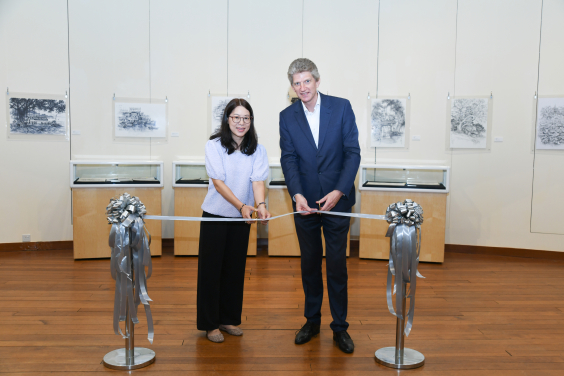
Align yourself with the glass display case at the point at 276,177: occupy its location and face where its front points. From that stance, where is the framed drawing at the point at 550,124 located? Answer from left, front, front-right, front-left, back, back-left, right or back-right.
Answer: left

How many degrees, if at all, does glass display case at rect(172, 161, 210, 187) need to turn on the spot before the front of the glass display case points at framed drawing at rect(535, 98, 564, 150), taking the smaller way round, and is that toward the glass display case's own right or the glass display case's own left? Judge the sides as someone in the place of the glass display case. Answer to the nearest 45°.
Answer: approximately 90° to the glass display case's own left

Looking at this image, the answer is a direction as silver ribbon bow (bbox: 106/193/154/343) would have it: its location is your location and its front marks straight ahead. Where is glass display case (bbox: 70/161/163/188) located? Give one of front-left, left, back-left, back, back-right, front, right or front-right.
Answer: back

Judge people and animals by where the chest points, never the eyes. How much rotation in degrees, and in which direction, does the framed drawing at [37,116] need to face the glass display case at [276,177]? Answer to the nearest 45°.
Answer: approximately 45° to its left

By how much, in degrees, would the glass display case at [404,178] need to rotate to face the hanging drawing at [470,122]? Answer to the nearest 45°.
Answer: approximately 135° to its left

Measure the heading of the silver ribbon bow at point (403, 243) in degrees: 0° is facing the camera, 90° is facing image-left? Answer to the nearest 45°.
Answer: approximately 0°

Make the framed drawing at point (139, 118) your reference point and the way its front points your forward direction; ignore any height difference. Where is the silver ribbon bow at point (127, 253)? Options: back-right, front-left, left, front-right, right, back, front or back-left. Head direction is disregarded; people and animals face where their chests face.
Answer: front

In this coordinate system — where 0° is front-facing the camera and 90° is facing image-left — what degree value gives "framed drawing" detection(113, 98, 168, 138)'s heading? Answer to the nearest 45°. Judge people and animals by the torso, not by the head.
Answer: approximately 0°

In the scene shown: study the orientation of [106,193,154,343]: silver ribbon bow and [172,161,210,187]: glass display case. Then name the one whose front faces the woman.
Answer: the glass display case

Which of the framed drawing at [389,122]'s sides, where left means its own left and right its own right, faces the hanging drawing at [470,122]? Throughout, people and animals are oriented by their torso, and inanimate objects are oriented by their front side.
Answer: left

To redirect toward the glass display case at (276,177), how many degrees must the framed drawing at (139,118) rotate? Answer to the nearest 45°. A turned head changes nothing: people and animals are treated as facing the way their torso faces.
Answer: approximately 45° to its left
